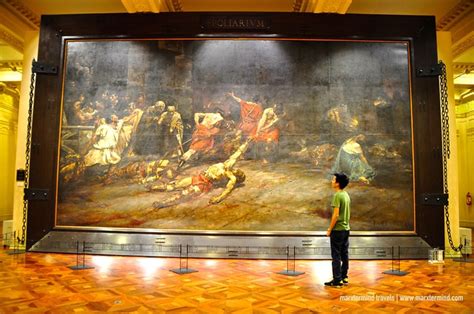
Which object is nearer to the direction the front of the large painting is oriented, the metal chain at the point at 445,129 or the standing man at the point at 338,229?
the standing man

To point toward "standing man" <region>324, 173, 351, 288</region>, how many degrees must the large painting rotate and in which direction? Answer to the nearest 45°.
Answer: approximately 45° to its left

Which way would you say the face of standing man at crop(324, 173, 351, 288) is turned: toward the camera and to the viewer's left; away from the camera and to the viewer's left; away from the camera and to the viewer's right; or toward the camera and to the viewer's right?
away from the camera and to the viewer's left

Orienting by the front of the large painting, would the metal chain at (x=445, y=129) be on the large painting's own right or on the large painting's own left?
on the large painting's own left

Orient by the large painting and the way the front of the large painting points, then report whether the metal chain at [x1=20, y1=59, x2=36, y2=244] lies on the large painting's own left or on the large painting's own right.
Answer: on the large painting's own right

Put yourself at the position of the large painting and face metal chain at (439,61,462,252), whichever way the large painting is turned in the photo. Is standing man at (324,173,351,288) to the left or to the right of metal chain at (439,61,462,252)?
right

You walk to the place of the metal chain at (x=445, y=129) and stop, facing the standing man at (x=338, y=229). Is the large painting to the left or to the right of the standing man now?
right

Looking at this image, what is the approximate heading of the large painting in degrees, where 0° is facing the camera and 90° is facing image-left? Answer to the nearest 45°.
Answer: approximately 0°

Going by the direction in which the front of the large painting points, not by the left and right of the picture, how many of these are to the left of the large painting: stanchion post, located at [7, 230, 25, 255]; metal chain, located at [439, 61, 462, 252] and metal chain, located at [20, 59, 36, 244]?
1
